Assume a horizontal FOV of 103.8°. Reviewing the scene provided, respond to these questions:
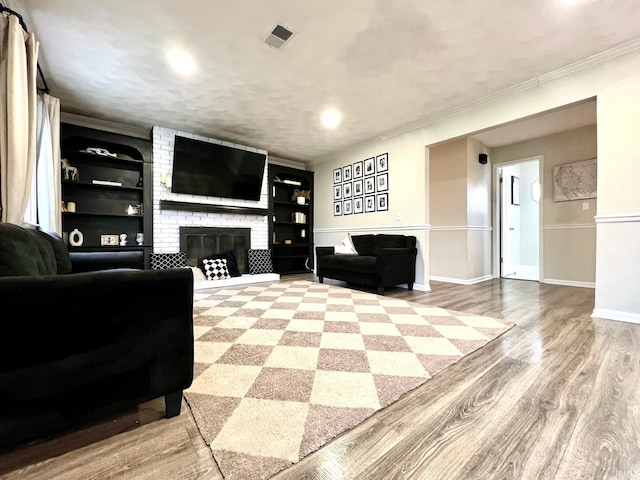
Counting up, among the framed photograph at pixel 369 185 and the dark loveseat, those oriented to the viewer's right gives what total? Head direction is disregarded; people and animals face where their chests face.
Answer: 0

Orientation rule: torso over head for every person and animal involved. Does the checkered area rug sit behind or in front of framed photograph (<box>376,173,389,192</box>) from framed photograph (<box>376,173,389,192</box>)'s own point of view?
in front

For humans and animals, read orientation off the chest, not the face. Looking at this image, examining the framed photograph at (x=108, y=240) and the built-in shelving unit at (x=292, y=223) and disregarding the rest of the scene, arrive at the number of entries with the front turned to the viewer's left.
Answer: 0

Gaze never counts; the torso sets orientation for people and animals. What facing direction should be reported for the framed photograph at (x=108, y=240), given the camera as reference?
facing the viewer

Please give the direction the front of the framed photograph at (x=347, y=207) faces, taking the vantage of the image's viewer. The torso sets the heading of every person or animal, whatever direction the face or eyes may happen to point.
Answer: facing the viewer and to the left of the viewer

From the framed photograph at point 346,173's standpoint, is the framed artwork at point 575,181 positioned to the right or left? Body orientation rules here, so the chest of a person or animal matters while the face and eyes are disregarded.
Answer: on its left

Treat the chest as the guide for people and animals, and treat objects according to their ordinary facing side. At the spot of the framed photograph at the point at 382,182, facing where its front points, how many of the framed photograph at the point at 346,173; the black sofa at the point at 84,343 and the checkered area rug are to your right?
1

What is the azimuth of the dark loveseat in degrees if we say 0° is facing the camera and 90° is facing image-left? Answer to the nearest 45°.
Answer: approximately 45°

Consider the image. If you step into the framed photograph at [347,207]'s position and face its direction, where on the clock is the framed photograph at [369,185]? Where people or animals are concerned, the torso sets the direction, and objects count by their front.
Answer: the framed photograph at [369,185] is roughly at 9 o'clock from the framed photograph at [347,207].

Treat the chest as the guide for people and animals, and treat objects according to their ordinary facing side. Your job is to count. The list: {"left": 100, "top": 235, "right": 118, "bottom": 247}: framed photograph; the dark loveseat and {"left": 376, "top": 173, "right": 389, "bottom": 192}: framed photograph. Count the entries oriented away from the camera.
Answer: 0

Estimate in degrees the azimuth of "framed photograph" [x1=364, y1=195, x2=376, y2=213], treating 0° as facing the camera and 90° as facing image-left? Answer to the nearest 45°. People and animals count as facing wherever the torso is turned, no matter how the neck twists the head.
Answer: approximately 45°

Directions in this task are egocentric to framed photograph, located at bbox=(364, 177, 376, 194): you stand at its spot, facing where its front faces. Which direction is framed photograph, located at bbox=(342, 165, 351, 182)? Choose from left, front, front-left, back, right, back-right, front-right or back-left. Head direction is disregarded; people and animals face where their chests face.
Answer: right
